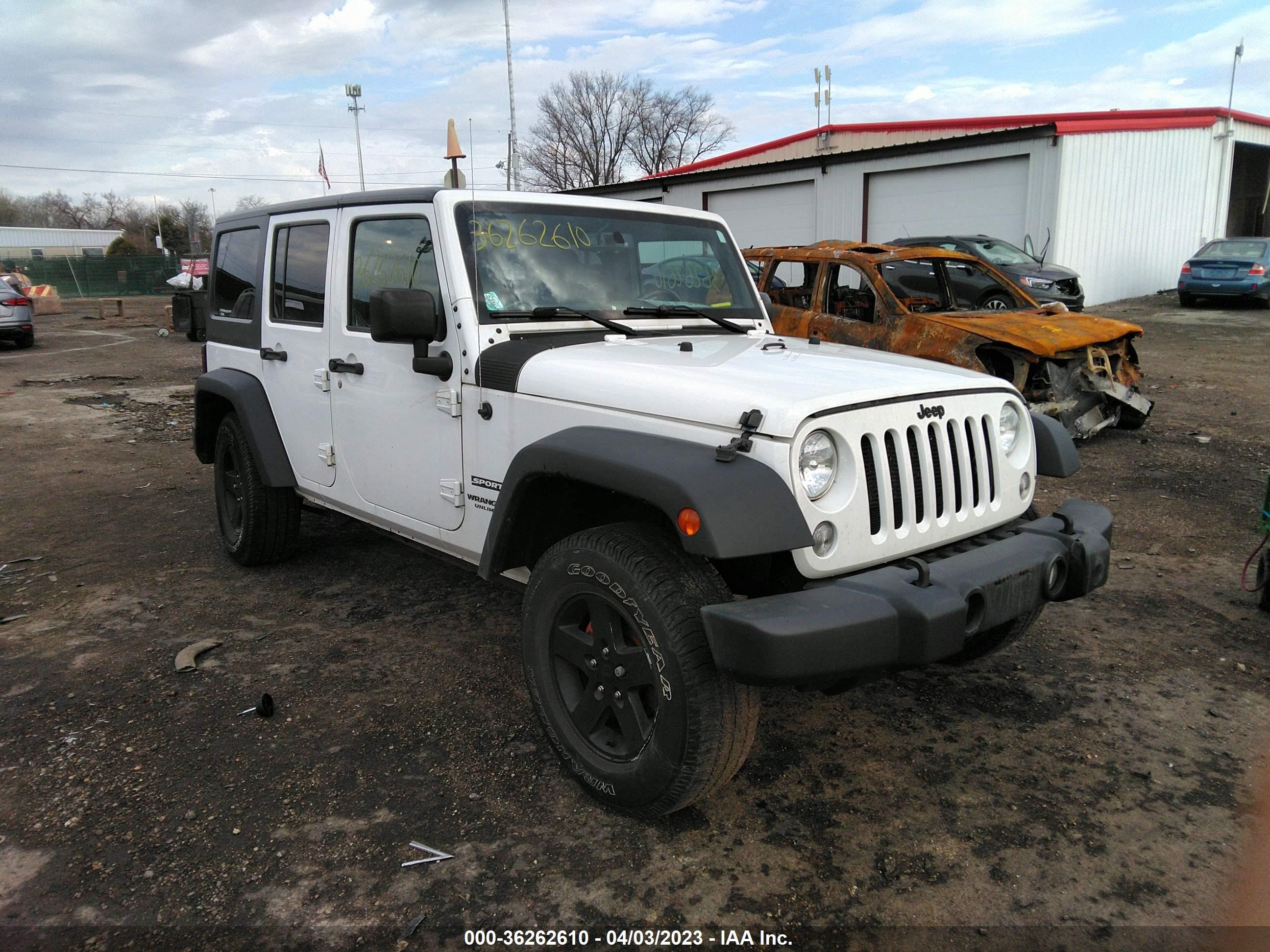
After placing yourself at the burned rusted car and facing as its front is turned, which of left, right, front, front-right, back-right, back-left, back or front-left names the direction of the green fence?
back

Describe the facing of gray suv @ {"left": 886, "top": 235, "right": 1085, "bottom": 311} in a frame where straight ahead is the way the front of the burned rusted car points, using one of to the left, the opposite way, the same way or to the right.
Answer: the same way

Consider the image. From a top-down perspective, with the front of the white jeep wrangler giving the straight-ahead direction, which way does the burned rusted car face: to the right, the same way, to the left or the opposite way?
the same way

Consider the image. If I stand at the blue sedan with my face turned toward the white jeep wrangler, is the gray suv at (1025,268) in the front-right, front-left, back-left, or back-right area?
front-right

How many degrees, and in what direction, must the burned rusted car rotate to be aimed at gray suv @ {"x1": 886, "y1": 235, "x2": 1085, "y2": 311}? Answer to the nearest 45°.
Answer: approximately 135° to its left

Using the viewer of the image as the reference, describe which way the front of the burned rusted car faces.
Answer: facing the viewer and to the right of the viewer

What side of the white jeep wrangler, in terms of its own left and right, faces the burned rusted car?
left

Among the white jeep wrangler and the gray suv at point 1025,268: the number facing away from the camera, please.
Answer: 0

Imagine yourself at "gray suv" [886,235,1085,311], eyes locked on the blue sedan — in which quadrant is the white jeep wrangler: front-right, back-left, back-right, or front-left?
back-right

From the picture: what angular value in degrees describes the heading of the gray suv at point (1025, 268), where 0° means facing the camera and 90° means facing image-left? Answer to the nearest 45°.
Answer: approximately 315°

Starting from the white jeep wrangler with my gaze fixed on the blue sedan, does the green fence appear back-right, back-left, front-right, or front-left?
front-left

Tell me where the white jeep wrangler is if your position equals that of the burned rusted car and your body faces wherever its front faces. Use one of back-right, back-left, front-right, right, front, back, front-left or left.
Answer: front-right

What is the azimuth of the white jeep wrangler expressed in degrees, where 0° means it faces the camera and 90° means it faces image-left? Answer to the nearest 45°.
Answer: approximately 315°

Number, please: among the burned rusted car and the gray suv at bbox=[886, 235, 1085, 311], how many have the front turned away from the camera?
0
